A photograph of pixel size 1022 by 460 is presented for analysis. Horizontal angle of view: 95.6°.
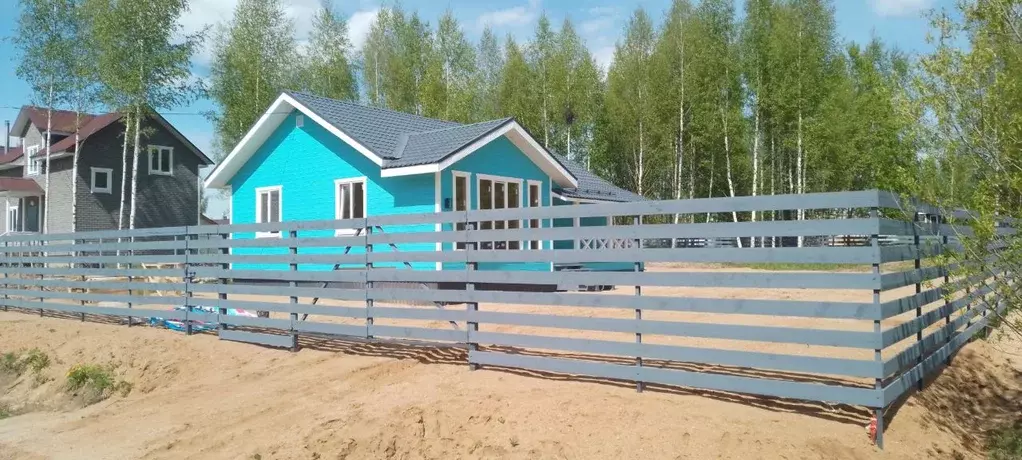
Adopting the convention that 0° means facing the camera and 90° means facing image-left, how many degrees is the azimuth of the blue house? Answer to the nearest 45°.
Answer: approximately 315°

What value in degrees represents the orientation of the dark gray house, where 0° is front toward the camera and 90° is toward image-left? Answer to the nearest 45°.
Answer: approximately 45°

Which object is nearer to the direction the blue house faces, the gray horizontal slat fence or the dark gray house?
the gray horizontal slat fence

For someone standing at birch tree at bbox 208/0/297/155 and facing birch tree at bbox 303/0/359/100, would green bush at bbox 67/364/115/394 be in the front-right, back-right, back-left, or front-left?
back-right

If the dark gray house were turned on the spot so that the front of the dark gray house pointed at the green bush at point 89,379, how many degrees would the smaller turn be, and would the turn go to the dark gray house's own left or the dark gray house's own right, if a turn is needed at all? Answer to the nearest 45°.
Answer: approximately 45° to the dark gray house's own left

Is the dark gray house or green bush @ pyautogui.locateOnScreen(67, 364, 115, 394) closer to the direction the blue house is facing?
the green bush

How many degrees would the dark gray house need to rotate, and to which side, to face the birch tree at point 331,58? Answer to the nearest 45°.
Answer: approximately 135° to its left

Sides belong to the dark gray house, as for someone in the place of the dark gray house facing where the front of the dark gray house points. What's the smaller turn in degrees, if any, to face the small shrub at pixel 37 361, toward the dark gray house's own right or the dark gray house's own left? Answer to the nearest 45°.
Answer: approximately 45° to the dark gray house's own left
